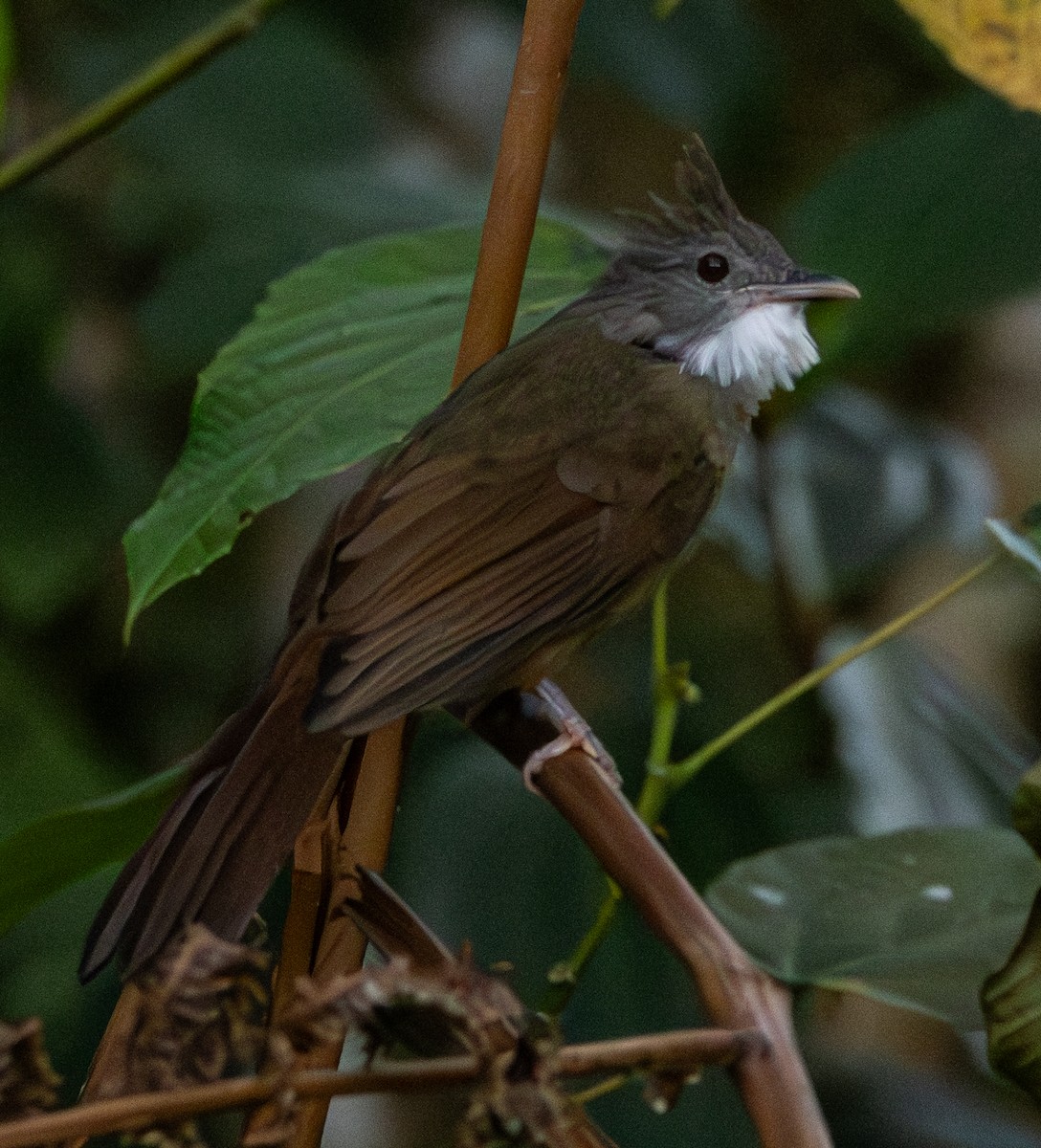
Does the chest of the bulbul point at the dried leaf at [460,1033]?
no

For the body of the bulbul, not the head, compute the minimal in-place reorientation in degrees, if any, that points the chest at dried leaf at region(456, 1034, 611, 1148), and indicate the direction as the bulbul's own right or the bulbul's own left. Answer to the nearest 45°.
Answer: approximately 90° to the bulbul's own right

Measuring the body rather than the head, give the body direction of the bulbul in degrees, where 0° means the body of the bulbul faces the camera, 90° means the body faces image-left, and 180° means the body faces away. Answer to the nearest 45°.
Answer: approximately 270°

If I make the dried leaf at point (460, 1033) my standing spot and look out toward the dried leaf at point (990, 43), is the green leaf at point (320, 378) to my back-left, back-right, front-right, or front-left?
front-left

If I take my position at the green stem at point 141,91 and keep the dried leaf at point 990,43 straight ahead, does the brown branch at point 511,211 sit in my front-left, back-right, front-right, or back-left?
front-right

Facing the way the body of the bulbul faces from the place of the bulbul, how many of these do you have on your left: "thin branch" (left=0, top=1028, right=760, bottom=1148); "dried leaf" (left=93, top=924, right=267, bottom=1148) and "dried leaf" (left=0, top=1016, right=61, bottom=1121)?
0

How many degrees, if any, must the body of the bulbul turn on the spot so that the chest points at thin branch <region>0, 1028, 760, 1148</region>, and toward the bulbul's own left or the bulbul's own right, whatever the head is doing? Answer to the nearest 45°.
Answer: approximately 90° to the bulbul's own right

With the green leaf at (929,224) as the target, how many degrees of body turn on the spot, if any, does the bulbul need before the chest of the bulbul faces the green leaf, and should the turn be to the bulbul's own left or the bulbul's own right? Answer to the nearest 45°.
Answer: approximately 45° to the bulbul's own left
